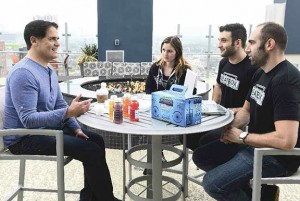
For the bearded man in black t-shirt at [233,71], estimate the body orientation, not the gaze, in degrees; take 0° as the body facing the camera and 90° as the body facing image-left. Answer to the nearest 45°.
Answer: approximately 45°

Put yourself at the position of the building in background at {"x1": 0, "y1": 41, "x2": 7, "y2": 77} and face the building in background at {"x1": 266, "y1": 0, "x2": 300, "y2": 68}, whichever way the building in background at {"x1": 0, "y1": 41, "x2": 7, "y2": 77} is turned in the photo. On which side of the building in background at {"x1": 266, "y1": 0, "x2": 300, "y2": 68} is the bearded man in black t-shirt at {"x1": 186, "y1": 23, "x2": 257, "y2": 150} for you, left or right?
right

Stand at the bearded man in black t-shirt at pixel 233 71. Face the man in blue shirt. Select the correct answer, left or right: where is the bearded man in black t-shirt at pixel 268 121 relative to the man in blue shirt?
left

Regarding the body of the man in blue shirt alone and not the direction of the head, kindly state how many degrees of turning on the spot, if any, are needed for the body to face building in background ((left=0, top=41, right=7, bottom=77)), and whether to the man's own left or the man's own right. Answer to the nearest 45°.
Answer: approximately 90° to the man's own left

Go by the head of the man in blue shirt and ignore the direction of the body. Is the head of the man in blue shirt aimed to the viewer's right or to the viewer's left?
to the viewer's right

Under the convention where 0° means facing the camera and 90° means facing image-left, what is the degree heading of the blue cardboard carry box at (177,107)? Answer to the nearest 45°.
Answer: approximately 45°

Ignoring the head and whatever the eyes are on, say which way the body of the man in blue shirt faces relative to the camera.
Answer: to the viewer's right

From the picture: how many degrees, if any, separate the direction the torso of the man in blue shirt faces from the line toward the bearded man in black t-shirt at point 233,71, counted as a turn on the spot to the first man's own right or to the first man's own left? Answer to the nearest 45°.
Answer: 0° — they already face them

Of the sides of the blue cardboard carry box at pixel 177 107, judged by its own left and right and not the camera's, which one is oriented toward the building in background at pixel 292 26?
back

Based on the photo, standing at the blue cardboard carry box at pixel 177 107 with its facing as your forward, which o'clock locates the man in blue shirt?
The man in blue shirt is roughly at 2 o'clock from the blue cardboard carry box.

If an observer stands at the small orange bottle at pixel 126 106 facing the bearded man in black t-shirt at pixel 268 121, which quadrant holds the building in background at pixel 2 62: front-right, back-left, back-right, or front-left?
back-left

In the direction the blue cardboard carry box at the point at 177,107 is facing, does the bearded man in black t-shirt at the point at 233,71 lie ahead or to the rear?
to the rear

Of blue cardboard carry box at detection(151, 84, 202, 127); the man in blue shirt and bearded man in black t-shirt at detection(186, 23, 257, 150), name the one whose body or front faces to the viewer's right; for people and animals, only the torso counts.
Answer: the man in blue shirt

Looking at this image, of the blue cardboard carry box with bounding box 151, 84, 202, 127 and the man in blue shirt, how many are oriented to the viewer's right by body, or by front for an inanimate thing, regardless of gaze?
1
